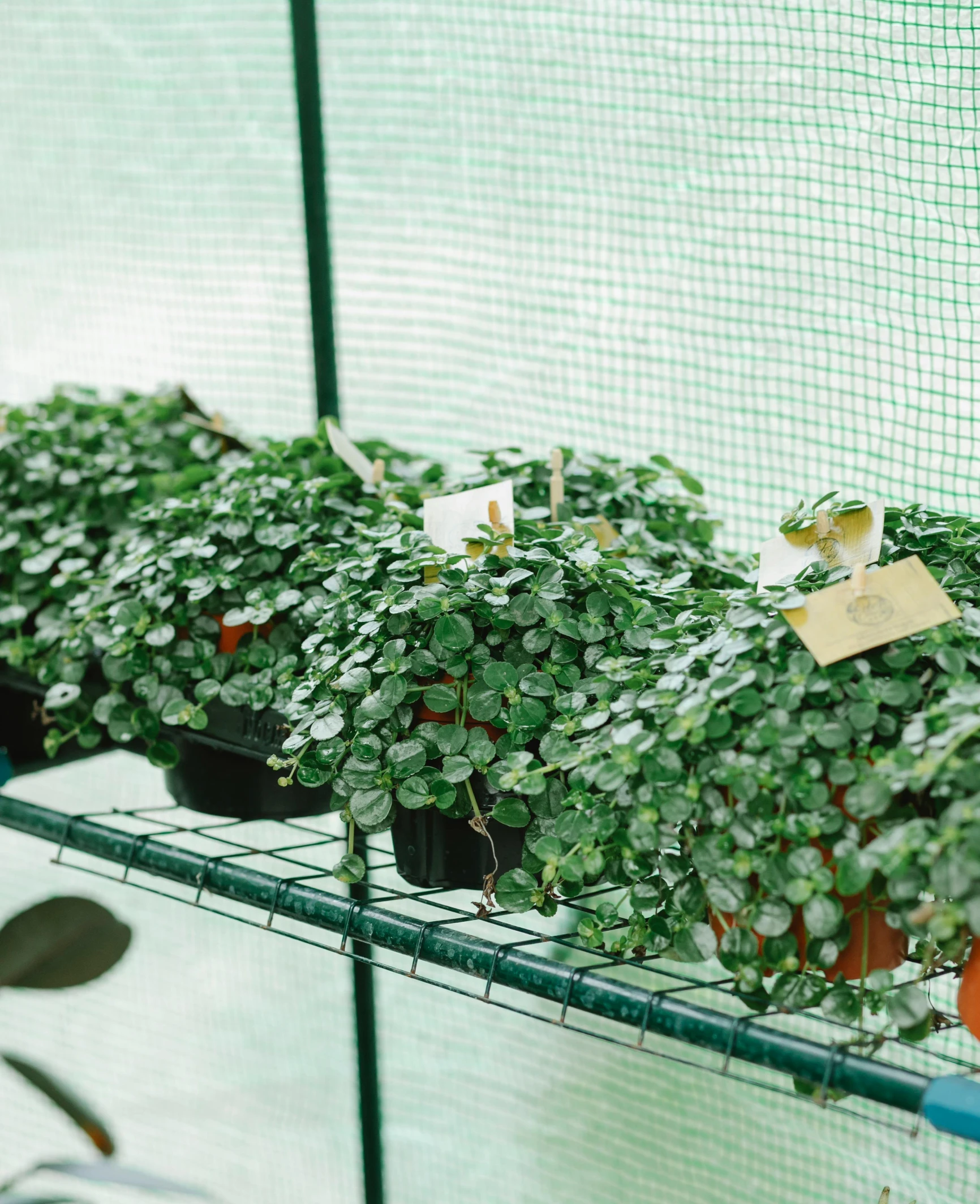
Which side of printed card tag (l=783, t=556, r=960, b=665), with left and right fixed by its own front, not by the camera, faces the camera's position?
front

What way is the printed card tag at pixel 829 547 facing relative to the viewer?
toward the camera

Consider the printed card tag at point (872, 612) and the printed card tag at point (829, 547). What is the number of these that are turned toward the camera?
2
